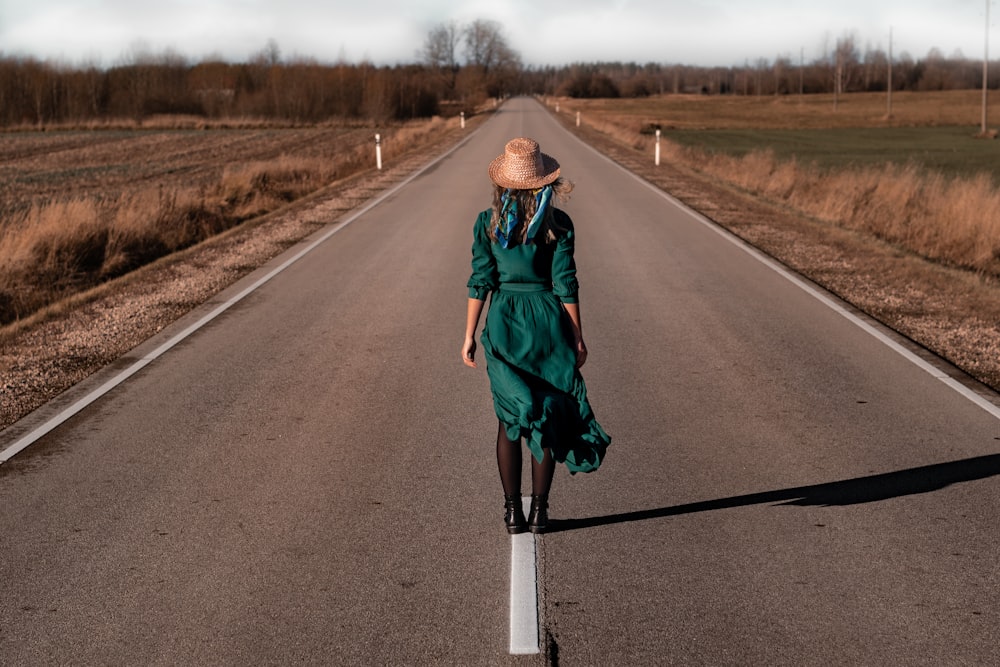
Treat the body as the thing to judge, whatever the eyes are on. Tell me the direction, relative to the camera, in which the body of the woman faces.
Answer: away from the camera

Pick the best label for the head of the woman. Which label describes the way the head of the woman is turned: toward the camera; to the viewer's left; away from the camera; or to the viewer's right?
away from the camera
